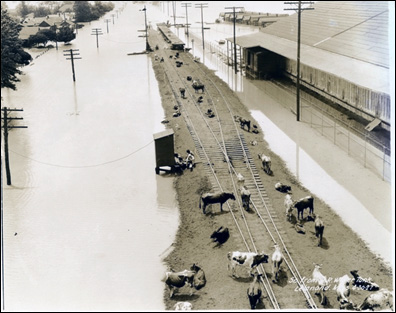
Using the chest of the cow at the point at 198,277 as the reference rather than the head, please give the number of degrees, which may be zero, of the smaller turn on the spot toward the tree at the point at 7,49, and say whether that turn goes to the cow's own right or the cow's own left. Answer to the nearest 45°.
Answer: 0° — it already faces it
